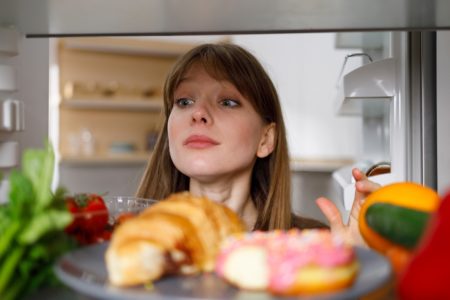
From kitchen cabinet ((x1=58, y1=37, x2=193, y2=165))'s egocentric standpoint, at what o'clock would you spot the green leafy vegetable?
The green leafy vegetable is roughly at 12 o'clock from the kitchen cabinet.

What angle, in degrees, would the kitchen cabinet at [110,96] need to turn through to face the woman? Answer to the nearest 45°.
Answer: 0° — it already faces them

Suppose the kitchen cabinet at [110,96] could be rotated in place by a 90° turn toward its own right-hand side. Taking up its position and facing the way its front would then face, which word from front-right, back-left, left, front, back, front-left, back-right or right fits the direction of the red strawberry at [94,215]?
left

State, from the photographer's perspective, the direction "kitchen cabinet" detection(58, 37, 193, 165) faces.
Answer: facing the viewer

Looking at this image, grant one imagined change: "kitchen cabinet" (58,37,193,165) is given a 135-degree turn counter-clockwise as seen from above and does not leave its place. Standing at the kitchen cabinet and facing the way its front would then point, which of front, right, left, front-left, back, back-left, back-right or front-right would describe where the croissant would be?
back-right

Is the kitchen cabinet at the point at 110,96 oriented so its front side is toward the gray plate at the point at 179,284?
yes

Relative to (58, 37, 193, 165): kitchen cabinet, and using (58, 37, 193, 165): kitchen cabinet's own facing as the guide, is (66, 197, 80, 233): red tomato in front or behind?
in front

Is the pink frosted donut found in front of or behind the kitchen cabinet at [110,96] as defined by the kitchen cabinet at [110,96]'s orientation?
in front

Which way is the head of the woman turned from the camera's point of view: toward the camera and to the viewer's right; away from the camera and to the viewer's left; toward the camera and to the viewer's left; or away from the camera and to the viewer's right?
toward the camera and to the viewer's left

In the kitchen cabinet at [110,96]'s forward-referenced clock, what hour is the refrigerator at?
The refrigerator is roughly at 12 o'clock from the kitchen cabinet.
